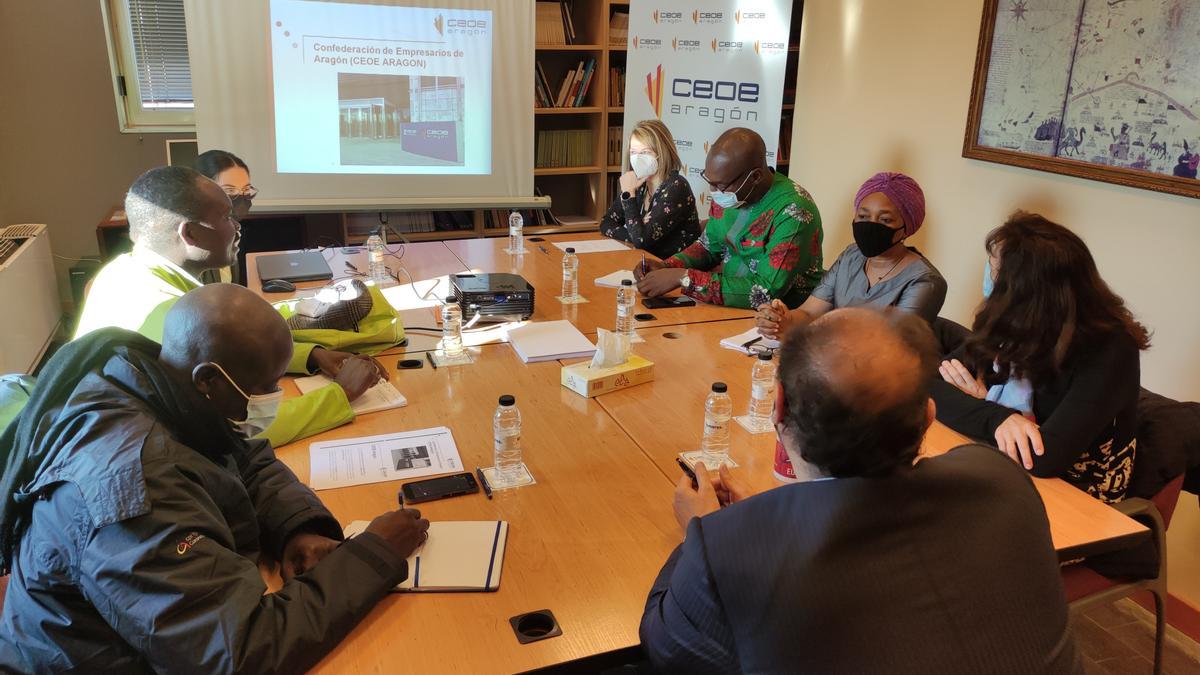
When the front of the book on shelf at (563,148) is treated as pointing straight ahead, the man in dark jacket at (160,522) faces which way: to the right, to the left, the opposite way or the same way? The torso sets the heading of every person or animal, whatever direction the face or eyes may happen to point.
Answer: to the left

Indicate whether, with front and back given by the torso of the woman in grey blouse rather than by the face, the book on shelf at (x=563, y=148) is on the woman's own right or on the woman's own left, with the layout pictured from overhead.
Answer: on the woman's own right

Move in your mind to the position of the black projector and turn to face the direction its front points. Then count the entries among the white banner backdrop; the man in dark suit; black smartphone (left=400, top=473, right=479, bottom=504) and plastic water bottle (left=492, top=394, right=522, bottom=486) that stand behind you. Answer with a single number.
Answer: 3

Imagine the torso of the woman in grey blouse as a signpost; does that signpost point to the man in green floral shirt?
no

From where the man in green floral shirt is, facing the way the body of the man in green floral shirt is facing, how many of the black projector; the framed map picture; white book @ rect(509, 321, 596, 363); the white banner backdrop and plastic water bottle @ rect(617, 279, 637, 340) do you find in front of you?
3

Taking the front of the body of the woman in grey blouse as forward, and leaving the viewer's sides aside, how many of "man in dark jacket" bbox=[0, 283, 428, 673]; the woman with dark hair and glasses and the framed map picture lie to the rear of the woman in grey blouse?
1

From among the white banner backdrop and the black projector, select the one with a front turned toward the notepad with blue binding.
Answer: the white banner backdrop

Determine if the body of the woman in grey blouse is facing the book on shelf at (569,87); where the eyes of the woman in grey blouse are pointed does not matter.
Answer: no

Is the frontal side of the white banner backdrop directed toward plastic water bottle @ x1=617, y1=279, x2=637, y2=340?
yes

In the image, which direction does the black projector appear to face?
away from the camera

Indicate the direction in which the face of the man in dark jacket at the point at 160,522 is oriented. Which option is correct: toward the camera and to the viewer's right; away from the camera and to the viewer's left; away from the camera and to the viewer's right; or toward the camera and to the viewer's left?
away from the camera and to the viewer's right

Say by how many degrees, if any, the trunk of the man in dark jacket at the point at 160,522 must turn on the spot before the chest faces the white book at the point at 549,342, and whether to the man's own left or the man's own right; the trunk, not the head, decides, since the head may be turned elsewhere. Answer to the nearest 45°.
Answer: approximately 45° to the man's own left

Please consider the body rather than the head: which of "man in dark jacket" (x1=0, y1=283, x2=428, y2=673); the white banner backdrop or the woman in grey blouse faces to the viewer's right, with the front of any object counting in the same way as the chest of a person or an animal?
the man in dark jacket

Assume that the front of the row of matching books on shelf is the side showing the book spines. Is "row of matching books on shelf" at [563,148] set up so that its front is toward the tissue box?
yes

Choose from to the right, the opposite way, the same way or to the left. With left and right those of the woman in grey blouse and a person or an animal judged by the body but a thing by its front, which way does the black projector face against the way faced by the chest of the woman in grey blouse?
to the right

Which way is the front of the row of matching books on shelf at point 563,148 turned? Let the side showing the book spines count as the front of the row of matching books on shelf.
toward the camera

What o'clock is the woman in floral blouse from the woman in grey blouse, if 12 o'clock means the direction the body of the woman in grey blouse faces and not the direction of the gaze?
The woman in floral blouse is roughly at 3 o'clock from the woman in grey blouse.

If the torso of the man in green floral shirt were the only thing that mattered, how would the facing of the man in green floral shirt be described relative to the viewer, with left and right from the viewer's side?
facing the viewer and to the left of the viewer

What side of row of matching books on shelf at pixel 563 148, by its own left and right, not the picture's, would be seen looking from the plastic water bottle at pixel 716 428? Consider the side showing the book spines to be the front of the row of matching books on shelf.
front

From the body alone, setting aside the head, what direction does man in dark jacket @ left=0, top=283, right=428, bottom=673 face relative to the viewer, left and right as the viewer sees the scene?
facing to the right of the viewer
